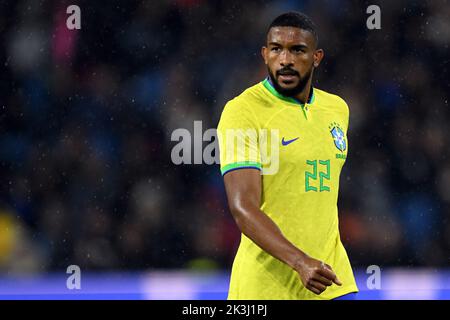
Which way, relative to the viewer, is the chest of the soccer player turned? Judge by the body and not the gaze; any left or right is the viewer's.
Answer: facing the viewer and to the right of the viewer
